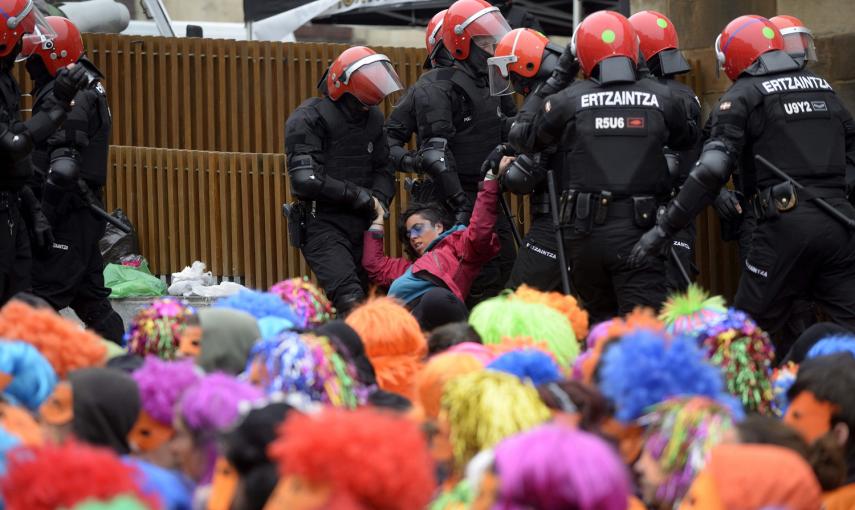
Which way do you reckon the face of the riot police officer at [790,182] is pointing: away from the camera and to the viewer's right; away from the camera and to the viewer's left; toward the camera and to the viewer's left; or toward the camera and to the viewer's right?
away from the camera and to the viewer's left

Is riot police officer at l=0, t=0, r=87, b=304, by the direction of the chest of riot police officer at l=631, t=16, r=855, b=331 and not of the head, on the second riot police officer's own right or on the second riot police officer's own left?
on the second riot police officer's own left

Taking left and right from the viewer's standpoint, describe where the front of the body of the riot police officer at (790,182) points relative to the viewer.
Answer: facing away from the viewer and to the left of the viewer

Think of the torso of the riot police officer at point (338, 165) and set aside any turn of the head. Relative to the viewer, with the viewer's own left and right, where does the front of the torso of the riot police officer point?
facing the viewer and to the right of the viewer

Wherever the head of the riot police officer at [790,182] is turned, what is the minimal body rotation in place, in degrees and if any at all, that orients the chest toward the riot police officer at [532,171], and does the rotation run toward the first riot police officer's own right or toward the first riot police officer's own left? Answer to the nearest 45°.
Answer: approximately 45° to the first riot police officer's own left

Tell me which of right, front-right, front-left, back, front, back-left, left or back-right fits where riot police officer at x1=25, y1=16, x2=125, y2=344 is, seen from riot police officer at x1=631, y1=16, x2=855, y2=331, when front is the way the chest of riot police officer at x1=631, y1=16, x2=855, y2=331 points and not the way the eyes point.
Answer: front-left

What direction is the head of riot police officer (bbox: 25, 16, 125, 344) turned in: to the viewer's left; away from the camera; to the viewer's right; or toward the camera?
to the viewer's left

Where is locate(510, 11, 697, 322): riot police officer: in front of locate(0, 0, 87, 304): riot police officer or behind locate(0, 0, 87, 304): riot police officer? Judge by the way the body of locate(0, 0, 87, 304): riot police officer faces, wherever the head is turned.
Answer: in front

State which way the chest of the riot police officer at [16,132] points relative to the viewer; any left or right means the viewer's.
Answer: facing to the right of the viewer
